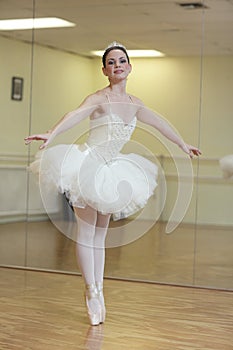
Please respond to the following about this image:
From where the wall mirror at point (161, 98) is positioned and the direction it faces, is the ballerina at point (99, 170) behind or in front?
in front

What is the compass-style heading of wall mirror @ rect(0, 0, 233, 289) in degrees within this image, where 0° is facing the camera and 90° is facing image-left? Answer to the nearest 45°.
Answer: approximately 0°
